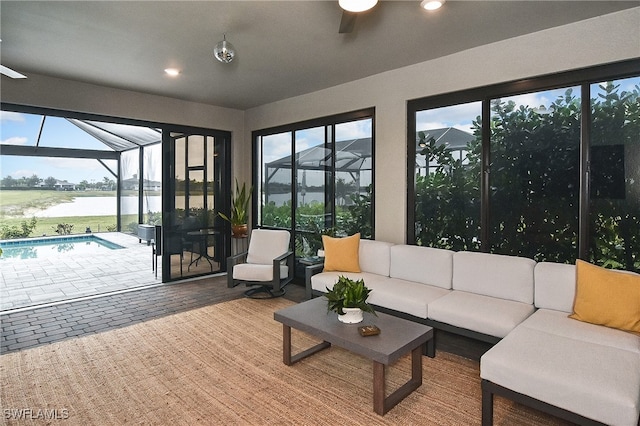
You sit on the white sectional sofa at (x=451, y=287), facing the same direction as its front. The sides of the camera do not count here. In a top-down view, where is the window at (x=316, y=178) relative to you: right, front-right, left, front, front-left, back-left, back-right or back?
right

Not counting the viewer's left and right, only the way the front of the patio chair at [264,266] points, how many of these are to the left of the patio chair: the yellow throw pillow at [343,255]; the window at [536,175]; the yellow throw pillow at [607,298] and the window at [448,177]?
4

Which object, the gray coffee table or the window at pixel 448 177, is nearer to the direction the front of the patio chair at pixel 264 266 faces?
the gray coffee table

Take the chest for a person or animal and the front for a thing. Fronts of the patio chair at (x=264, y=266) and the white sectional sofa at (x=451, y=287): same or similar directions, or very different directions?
same or similar directions

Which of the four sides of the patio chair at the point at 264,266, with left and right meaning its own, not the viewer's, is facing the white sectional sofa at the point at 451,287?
left

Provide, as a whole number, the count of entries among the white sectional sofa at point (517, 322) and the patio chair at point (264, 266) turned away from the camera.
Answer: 0

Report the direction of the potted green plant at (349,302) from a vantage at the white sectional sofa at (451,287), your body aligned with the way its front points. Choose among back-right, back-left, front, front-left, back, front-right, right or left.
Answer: front

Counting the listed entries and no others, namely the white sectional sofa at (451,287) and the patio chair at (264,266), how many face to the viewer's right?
0

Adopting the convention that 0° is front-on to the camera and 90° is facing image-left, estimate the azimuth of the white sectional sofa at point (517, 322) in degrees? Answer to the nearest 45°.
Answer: approximately 45°

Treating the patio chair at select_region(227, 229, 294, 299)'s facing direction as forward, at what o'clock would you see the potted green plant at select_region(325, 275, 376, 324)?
The potted green plant is roughly at 10 o'clock from the patio chair.

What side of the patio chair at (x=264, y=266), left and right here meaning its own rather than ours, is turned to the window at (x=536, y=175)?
left

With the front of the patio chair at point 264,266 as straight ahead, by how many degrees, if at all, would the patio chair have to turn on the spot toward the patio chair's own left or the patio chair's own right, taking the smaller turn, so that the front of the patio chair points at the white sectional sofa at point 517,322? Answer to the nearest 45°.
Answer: approximately 90° to the patio chair's own left

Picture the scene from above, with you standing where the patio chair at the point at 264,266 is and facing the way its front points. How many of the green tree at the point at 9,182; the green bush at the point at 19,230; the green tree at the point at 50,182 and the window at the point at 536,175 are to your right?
3

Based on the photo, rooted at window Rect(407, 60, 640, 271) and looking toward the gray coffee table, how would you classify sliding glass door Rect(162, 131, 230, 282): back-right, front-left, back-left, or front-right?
front-right
